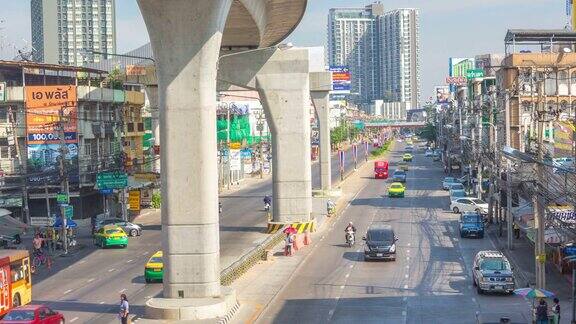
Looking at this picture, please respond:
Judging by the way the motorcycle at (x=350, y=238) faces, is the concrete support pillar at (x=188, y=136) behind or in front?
in front

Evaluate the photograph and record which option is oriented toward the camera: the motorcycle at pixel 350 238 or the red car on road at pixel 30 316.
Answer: the motorcycle

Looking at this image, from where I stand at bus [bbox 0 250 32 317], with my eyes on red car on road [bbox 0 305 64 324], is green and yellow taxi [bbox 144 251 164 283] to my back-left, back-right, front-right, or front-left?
back-left

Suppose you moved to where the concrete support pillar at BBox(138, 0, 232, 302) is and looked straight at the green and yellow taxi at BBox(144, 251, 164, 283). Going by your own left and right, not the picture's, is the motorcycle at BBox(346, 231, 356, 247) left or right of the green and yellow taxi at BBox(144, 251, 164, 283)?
right

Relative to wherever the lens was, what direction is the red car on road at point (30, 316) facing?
facing away from the viewer and to the right of the viewer

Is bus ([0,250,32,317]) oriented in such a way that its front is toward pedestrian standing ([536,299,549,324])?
no

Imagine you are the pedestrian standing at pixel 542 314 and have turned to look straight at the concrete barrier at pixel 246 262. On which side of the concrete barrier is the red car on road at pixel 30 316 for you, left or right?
left

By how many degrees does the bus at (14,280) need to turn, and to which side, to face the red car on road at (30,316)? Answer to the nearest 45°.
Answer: approximately 135° to its right

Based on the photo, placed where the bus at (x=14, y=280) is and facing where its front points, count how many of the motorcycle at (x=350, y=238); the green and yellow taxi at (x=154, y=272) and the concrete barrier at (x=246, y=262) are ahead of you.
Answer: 3

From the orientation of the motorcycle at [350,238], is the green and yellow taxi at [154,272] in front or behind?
in front

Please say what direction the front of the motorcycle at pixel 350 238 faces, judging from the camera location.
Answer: facing the viewer

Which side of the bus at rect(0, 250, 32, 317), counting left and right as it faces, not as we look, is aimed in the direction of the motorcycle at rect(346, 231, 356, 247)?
front

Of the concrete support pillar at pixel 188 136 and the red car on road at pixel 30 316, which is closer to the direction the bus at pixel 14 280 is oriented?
the concrete support pillar

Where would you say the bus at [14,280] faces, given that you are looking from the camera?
facing away from the viewer and to the right of the viewer

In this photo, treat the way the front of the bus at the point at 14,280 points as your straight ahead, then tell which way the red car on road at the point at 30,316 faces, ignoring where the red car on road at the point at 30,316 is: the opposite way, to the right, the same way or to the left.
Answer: the same way

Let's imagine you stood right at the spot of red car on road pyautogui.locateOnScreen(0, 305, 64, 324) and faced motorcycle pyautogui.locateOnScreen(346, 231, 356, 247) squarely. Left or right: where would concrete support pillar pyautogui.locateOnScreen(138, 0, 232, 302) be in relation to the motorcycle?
right

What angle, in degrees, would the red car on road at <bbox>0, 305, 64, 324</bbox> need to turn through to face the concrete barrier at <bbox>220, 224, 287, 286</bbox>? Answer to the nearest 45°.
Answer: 0° — it already faces it

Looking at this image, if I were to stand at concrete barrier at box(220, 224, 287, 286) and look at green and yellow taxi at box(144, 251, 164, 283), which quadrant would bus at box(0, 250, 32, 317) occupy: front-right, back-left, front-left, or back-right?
front-left
